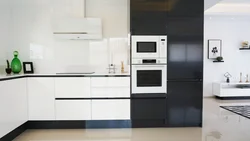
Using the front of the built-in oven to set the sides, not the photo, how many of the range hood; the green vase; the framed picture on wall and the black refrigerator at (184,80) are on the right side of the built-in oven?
2

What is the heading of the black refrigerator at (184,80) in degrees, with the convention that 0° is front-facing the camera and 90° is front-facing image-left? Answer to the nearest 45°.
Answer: approximately 0°

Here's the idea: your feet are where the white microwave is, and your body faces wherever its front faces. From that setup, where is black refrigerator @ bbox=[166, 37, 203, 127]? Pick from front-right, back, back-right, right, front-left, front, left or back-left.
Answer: left

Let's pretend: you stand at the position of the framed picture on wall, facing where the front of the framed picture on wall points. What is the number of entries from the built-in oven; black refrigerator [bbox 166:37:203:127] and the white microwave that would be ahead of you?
3

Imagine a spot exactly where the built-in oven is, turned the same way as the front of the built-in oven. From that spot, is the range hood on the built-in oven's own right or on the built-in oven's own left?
on the built-in oven's own right

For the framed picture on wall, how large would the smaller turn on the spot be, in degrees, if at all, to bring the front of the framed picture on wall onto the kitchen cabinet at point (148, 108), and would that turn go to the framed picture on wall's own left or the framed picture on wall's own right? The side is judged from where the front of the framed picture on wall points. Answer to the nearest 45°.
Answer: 0° — it already faces it

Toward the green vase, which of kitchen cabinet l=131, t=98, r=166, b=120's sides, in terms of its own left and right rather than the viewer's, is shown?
right

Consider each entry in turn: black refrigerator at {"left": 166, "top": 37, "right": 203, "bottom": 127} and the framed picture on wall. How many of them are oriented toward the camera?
2

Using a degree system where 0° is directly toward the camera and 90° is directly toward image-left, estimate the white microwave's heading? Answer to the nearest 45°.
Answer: approximately 0°
